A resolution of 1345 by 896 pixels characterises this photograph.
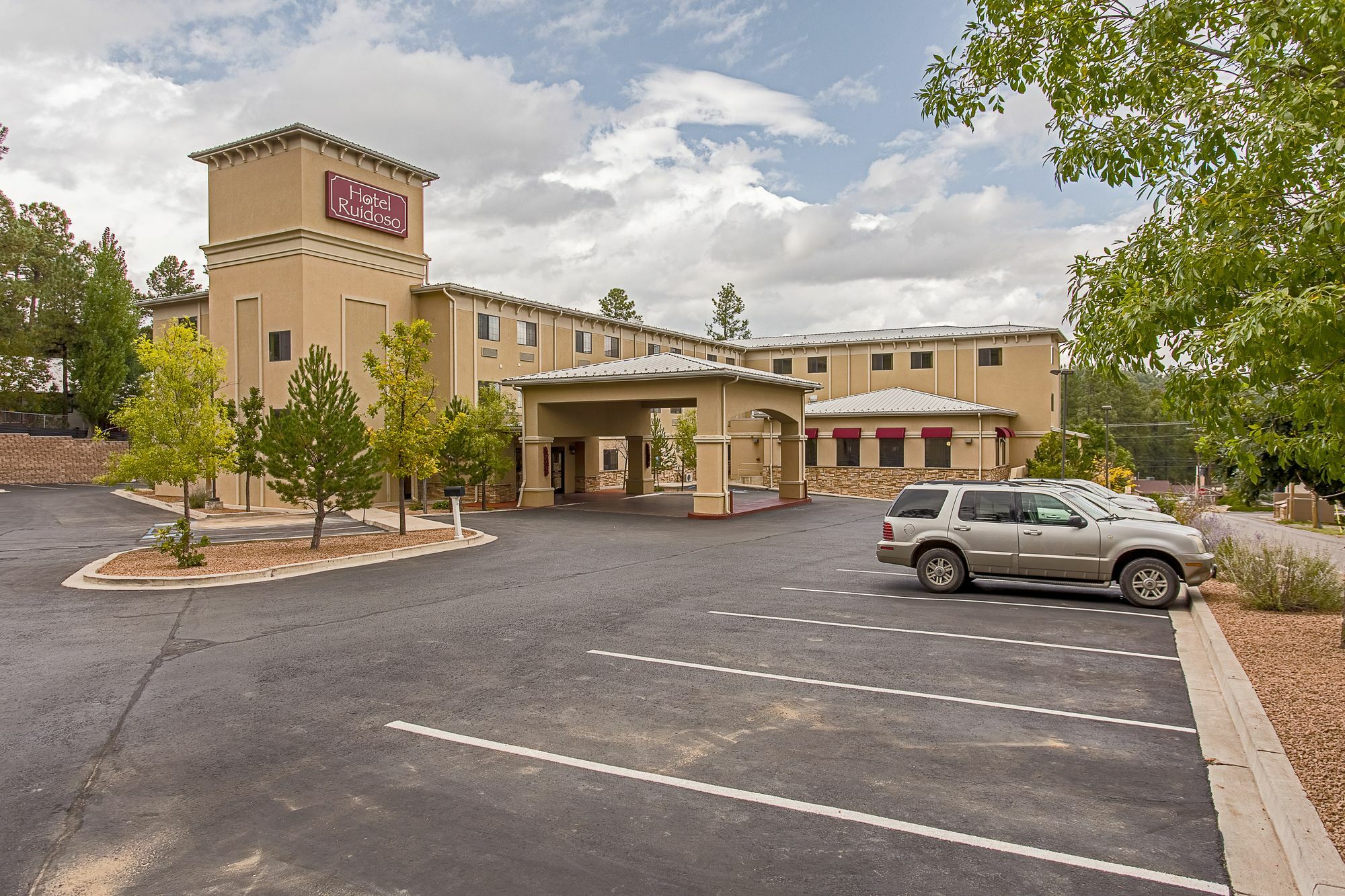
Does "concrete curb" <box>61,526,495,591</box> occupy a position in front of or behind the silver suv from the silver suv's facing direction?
behind

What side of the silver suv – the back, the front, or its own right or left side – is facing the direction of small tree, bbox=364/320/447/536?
back

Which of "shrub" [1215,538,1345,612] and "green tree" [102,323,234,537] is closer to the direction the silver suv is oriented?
the shrub

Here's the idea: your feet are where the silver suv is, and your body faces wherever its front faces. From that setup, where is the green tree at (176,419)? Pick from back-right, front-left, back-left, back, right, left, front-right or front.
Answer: back

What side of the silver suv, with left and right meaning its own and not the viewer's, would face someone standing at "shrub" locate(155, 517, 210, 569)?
back

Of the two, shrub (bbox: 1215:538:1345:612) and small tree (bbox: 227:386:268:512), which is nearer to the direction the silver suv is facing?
the shrub

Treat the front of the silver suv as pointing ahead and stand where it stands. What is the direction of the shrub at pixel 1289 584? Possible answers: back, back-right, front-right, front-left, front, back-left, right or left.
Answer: front

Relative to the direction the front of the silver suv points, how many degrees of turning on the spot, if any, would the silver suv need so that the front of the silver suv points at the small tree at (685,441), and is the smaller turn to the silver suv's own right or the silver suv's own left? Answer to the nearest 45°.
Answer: approximately 135° to the silver suv's own left

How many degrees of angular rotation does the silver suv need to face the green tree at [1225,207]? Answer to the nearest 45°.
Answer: approximately 90° to its right

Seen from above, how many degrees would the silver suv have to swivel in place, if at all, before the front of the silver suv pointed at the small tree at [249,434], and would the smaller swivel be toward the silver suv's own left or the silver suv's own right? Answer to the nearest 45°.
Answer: approximately 180°

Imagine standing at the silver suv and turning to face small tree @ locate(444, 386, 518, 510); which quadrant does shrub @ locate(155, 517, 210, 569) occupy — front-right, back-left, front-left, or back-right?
front-left

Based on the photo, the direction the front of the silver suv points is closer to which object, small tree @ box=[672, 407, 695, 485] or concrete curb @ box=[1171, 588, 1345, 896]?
the concrete curb

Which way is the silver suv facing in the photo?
to the viewer's right
